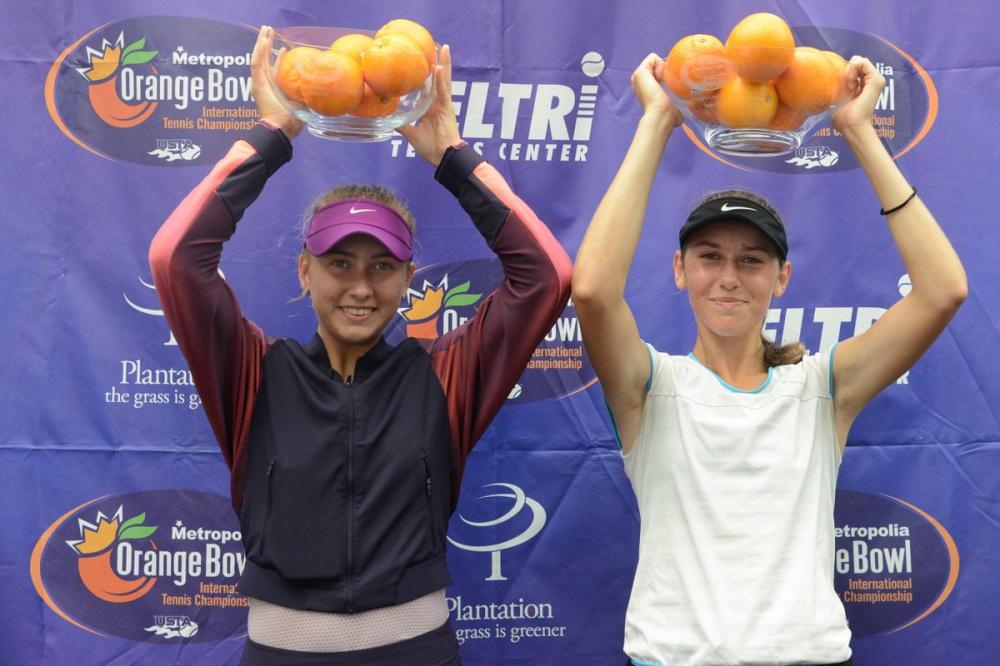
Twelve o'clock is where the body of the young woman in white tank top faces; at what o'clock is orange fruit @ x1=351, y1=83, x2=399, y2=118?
The orange fruit is roughly at 2 o'clock from the young woman in white tank top.

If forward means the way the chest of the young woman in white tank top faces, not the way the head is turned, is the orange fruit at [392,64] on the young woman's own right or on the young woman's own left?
on the young woman's own right

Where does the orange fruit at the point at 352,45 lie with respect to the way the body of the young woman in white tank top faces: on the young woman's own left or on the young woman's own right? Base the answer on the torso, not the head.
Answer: on the young woman's own right

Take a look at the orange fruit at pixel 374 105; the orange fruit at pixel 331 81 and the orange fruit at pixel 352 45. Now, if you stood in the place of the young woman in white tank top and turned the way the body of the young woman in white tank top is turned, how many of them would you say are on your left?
0

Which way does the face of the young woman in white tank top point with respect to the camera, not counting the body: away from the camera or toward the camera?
toward the camera

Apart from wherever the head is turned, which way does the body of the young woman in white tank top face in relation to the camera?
toward the camera

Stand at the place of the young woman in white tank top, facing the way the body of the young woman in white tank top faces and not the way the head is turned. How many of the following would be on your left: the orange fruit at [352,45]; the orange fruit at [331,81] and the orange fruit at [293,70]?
0

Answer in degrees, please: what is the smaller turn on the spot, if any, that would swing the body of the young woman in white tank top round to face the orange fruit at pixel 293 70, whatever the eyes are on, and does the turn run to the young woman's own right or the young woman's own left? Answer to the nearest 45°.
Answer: approximately 45° to the young woman's own right
